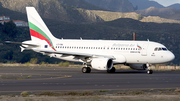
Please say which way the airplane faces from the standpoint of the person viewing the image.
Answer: facing the viewer and to the right of the viewer
